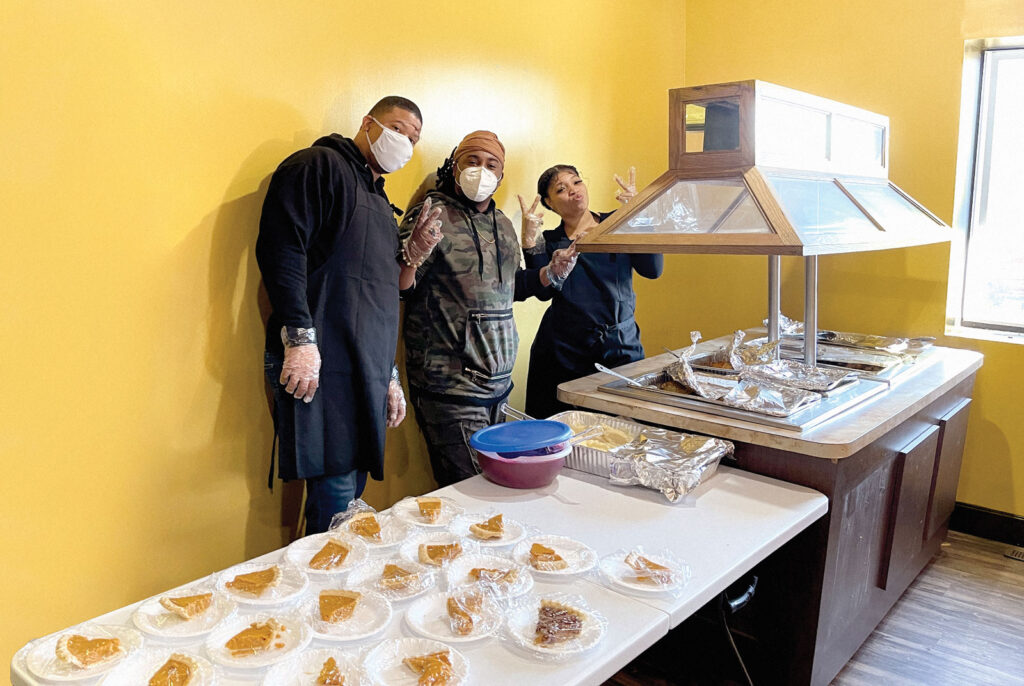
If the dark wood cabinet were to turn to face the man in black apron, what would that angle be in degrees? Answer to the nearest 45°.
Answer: approximately 135° to its right

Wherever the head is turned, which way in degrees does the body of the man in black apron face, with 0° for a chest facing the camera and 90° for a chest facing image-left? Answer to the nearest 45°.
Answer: approximately 315°

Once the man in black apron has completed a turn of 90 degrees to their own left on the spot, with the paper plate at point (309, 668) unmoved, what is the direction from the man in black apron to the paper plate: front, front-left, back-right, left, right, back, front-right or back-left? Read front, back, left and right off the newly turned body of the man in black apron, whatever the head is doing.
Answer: back-right

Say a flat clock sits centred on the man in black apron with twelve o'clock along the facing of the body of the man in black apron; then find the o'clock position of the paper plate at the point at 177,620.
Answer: The paper plate is roughly at 2 o'clock from the man in black apron.

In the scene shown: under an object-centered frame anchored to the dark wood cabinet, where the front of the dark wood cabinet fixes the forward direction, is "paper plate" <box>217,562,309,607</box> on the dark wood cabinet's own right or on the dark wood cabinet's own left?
on the dark wood cabinet's own right
